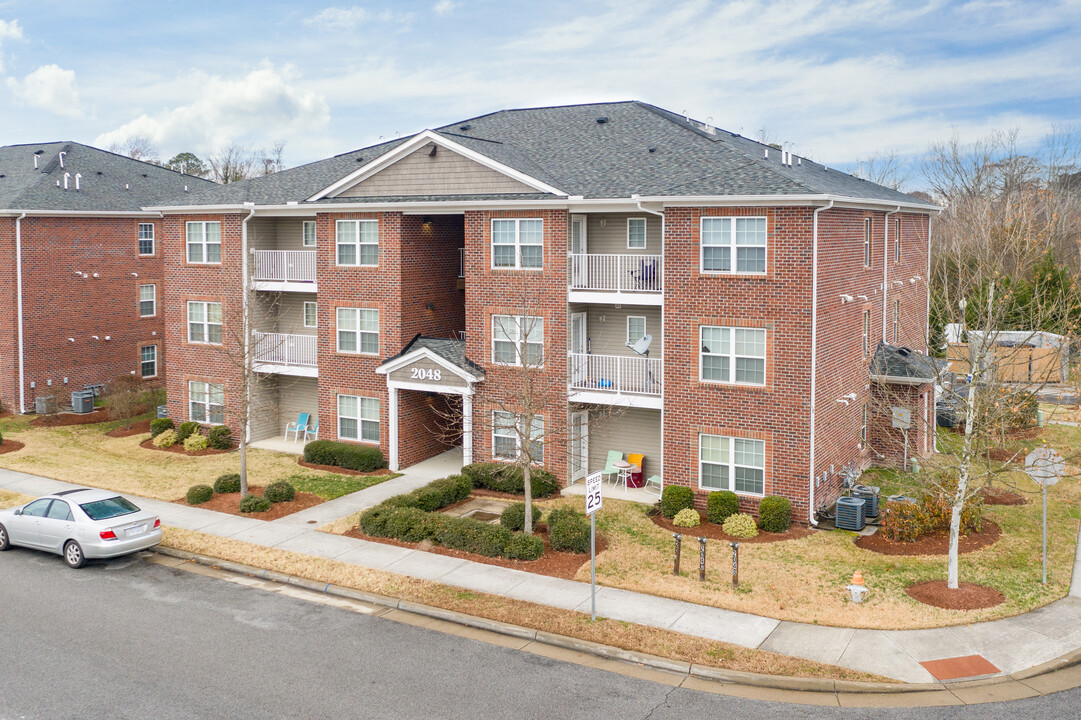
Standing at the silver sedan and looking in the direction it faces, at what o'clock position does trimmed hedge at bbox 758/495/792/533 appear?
The trimmed hedge is roughly at 5 o'clock from the silver sedan.

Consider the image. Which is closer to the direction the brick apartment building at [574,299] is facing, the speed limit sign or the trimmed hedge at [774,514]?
the speed limit sign

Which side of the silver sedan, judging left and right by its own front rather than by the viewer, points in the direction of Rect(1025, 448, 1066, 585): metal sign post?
back

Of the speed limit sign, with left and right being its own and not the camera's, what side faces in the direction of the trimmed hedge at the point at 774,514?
left

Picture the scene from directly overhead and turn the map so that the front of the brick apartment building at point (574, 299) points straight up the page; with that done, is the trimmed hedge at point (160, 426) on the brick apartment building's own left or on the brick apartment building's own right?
on the brick apartment building's own right

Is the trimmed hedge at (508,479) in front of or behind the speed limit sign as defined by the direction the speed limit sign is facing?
behind

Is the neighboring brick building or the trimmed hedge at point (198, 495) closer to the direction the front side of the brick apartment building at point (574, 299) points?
the trimmed hedge

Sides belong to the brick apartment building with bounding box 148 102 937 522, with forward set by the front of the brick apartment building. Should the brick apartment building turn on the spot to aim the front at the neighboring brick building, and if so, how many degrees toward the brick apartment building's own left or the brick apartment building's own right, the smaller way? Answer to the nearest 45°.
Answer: approximately 90° to the brick apartment building's own right

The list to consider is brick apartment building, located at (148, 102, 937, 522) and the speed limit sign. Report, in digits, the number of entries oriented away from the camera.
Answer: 0

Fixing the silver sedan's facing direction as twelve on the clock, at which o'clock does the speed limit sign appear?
The speed limit sign is roughly at 6 o'clock from the silver sedan.

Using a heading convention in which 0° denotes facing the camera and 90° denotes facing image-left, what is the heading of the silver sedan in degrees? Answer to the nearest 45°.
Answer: approximately 135°

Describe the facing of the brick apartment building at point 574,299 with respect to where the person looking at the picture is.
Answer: facing the viewer and to the left of the viewer

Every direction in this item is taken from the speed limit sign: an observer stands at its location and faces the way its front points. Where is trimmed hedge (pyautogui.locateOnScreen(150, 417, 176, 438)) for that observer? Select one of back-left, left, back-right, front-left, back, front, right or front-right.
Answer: back

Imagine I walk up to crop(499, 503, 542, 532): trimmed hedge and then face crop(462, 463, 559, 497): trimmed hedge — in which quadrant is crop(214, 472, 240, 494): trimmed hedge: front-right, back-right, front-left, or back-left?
front-left

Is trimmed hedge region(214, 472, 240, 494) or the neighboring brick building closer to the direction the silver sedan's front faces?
the neighboring brick building

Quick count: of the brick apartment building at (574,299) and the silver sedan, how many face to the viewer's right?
0
